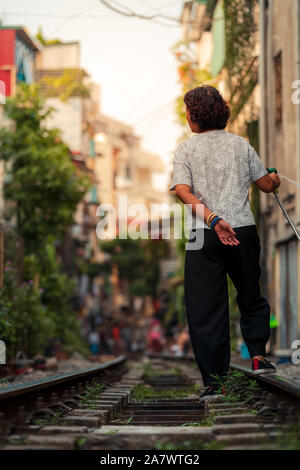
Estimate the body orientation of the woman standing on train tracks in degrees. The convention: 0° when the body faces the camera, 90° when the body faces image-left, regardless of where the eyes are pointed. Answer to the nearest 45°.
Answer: approximately 180°

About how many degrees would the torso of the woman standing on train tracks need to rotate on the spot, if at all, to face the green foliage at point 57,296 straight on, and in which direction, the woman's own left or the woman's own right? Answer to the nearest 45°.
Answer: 0° — they already face it

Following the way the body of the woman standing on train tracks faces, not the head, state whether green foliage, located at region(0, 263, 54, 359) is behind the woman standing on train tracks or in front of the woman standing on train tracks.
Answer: in front

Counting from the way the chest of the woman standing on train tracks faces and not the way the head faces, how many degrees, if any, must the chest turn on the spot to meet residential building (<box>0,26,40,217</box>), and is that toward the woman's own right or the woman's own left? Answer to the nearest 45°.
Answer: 0° — they already face it

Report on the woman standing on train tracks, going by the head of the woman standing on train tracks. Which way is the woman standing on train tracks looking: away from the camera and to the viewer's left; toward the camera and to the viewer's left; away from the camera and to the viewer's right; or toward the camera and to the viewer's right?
away from the camera and to the viewer's left

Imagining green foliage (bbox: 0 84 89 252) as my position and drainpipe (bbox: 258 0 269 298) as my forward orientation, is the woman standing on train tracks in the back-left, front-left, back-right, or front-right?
front-right

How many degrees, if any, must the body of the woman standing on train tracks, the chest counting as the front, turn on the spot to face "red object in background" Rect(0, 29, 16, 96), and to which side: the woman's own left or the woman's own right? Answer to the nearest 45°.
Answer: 0° — they already face it

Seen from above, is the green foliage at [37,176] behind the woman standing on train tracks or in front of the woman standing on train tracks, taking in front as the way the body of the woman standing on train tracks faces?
in front
